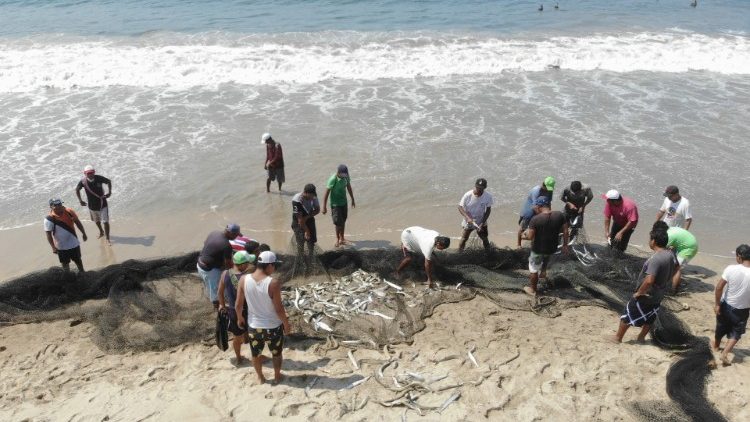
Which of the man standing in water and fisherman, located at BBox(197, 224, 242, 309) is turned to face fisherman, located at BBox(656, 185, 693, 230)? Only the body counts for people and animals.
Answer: fisherman, located at BBox(197, 224, 242, 309)

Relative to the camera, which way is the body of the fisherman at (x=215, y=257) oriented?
to the viewer's right

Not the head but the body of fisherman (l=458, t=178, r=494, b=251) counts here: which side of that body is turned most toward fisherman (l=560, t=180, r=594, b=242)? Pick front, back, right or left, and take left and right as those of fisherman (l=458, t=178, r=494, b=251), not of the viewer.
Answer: left

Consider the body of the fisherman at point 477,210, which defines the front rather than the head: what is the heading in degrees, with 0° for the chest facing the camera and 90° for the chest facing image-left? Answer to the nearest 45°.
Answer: approximately 0°

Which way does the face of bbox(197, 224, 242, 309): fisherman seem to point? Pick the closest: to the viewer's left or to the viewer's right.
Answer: to the viewer's right

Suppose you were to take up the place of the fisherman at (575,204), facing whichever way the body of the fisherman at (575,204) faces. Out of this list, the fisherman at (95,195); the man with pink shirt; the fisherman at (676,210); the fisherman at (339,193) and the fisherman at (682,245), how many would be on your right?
2

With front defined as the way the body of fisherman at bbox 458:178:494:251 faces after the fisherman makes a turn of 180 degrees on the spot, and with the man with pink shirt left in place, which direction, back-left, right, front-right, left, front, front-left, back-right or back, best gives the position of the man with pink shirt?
right

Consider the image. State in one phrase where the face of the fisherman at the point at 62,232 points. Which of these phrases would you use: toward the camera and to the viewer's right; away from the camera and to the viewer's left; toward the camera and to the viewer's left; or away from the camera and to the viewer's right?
toward the camera and to the viewer's right

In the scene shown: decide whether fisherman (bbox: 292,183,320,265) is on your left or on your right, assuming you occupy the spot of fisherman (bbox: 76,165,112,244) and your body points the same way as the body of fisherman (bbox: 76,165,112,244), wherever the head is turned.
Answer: on your left

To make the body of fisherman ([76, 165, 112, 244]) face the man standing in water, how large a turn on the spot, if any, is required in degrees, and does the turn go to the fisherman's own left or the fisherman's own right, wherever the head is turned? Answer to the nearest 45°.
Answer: approximately 90° to the fisherman's own left

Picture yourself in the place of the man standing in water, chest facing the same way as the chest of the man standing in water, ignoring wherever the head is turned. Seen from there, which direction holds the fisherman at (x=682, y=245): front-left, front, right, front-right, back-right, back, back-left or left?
left
